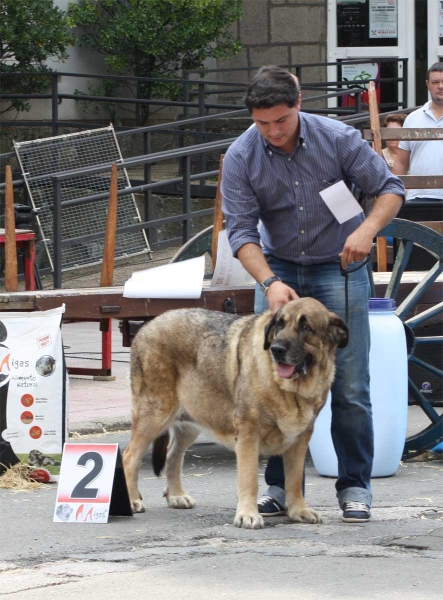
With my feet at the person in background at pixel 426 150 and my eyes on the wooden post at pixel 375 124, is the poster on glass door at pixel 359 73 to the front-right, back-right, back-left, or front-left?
back-right

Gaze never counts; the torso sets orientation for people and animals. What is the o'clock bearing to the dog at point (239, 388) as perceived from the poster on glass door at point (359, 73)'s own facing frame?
The dog is roughly at 12 o'clock from the poster on glass door.

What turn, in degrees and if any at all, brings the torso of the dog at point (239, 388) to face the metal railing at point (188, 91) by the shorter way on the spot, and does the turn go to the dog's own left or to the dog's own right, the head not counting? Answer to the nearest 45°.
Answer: approximately 135° to the dog's own left

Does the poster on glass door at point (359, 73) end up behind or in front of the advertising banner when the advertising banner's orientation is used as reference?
behind

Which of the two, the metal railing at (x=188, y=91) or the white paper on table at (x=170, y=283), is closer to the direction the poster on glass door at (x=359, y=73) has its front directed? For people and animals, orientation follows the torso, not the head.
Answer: the white paper on table

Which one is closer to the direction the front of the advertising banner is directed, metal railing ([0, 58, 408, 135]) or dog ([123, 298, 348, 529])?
the dog

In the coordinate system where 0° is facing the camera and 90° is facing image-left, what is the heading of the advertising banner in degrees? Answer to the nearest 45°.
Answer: approximately 0°

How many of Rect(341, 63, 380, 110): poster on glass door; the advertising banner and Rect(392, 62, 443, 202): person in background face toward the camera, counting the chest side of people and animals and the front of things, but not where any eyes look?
3

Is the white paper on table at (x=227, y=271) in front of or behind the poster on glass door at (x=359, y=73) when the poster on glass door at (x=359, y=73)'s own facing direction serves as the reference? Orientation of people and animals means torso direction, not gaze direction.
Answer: in front

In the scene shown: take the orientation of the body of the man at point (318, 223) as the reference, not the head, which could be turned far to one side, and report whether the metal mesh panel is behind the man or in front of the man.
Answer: behind

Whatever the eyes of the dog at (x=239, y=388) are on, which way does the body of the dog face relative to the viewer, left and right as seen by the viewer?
facing the viewer and to the right of the viewer
